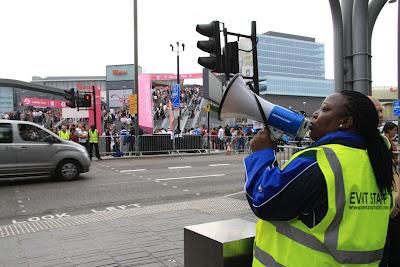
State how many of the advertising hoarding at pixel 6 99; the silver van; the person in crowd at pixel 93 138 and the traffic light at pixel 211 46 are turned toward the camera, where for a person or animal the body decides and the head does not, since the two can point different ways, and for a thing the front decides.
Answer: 2

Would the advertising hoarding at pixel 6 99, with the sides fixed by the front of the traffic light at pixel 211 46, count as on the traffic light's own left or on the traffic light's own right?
on the traffic light's own right

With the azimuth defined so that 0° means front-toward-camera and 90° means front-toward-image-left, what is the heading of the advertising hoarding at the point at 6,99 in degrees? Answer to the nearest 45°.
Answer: approximately 0°

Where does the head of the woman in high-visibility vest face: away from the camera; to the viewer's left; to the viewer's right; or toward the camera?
to the viewer's left

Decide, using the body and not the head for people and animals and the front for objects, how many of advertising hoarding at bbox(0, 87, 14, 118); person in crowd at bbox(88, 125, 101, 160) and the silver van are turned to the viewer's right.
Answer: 1

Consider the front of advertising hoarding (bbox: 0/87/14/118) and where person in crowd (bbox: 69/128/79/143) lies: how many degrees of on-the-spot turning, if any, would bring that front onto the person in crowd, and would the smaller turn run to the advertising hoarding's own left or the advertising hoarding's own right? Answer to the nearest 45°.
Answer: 0° — it already faces them

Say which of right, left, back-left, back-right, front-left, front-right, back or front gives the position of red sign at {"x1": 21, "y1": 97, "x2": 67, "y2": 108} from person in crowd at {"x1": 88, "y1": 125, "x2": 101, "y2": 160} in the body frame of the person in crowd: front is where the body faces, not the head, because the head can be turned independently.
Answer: back
